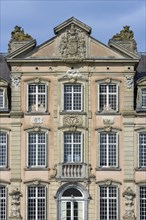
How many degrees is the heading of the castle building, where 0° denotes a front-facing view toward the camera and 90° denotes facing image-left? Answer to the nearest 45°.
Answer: approximately 0°
